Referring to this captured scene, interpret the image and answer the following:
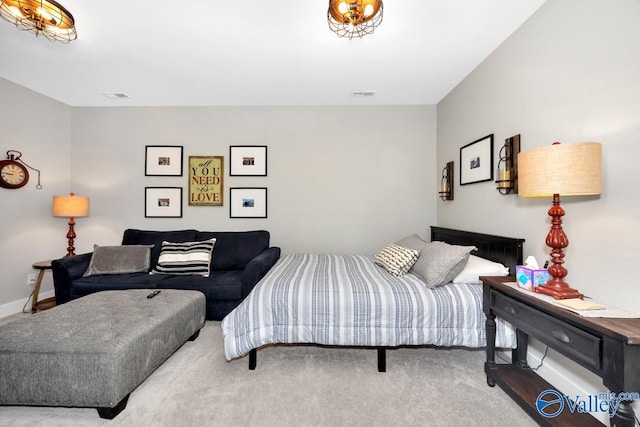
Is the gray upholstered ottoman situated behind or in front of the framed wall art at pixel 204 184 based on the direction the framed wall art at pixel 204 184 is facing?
in front

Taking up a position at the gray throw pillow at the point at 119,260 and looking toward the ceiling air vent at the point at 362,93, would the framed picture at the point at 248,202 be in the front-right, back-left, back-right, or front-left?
front-left

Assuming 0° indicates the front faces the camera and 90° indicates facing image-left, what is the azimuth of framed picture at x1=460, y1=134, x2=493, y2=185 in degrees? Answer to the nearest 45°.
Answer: approximately 45°

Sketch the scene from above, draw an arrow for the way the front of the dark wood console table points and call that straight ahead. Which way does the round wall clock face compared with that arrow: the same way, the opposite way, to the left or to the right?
the opposite way

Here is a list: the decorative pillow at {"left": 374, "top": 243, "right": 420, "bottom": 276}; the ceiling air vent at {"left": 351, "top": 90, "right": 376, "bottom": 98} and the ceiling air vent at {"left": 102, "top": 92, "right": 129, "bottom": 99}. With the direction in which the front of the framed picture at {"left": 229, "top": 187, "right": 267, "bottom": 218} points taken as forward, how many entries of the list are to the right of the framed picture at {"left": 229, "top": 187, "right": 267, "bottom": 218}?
1

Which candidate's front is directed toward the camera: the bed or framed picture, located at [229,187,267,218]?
the framed picture

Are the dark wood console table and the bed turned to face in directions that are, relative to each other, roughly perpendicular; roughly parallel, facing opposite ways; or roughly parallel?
roughly parallel

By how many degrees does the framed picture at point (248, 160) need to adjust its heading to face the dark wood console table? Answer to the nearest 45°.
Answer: approximately 45° to its left

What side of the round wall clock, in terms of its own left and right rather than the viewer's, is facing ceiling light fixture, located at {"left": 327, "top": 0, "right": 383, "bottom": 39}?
front

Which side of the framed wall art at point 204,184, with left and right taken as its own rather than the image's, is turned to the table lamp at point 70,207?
right

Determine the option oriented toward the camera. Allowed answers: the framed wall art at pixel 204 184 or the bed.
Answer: the framed wall art

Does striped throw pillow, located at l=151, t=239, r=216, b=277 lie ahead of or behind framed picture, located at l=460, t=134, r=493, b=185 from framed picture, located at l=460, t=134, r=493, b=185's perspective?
ahead

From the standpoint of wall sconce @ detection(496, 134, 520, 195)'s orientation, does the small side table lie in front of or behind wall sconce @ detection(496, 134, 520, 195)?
in front

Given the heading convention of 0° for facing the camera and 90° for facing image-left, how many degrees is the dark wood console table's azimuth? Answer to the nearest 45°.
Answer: approximately 45°

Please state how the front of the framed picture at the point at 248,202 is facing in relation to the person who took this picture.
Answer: facing the viewer

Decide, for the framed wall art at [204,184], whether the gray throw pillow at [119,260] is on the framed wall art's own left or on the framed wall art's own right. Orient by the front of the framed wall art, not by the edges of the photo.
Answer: on the framed wall art's own right
